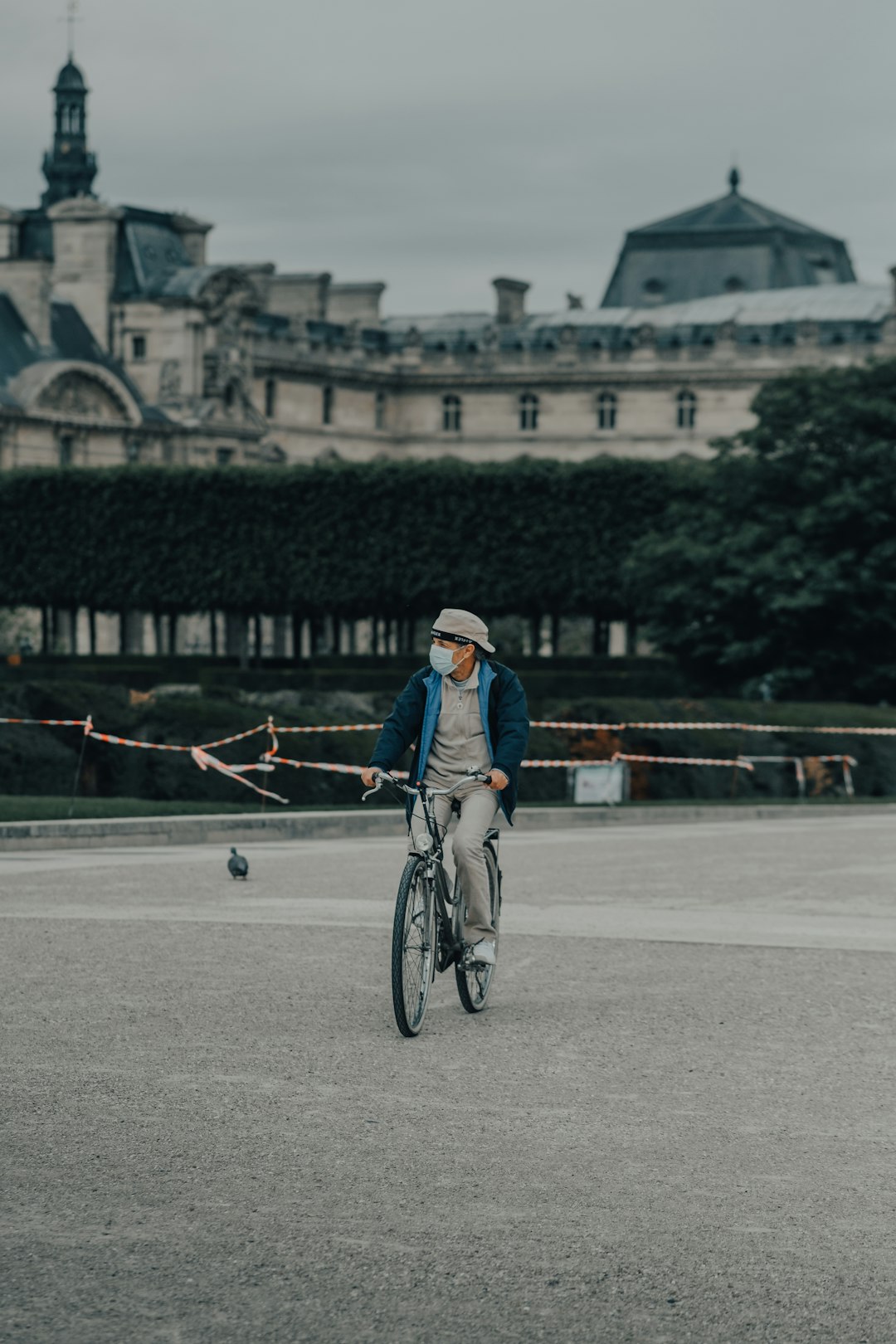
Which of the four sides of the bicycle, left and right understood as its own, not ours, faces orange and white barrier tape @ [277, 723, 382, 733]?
back

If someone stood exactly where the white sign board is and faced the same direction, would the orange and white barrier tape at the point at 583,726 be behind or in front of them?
behind

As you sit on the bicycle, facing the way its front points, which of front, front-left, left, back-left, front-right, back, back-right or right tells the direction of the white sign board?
back

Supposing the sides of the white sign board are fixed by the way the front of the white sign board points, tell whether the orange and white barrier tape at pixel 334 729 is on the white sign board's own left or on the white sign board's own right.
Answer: on the white sign board's own right

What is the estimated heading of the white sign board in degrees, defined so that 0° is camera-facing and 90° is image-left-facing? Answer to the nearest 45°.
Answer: approximately 0°

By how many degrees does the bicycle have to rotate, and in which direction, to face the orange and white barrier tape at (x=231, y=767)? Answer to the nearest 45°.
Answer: approximately 180°

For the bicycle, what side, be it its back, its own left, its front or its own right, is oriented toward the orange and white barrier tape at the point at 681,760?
back

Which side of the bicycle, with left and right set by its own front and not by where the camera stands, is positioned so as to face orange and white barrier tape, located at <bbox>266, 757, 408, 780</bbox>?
back

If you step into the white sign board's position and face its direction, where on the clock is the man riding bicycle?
The man riding bicycle is roughly at 12 o'clock from the white sign board.

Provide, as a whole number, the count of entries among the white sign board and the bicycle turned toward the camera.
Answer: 2
